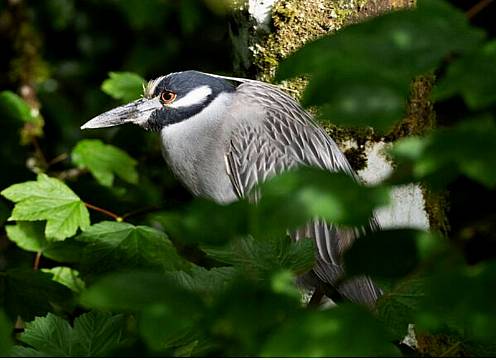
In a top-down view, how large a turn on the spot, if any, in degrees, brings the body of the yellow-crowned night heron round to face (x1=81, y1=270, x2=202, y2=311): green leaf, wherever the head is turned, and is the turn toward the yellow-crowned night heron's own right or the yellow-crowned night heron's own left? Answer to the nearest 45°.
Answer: approximately 90° to the yellow-crowned night heron's own left

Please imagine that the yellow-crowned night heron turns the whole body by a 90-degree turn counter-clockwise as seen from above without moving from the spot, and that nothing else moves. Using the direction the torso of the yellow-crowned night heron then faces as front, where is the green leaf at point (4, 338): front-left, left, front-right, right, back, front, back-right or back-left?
front

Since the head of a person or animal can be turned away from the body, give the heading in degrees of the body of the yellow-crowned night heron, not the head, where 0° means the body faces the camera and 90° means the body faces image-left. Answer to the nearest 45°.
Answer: approximately 90°

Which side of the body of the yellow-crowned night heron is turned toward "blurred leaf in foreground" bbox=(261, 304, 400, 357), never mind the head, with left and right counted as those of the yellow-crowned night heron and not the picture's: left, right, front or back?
left

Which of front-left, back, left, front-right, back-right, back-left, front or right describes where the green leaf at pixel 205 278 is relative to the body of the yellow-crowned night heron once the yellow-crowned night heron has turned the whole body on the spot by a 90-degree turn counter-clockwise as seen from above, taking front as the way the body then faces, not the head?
front

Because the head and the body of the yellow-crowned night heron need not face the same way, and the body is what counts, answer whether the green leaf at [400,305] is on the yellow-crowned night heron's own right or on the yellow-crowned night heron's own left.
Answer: on the yellow-crowned night heron's own left
